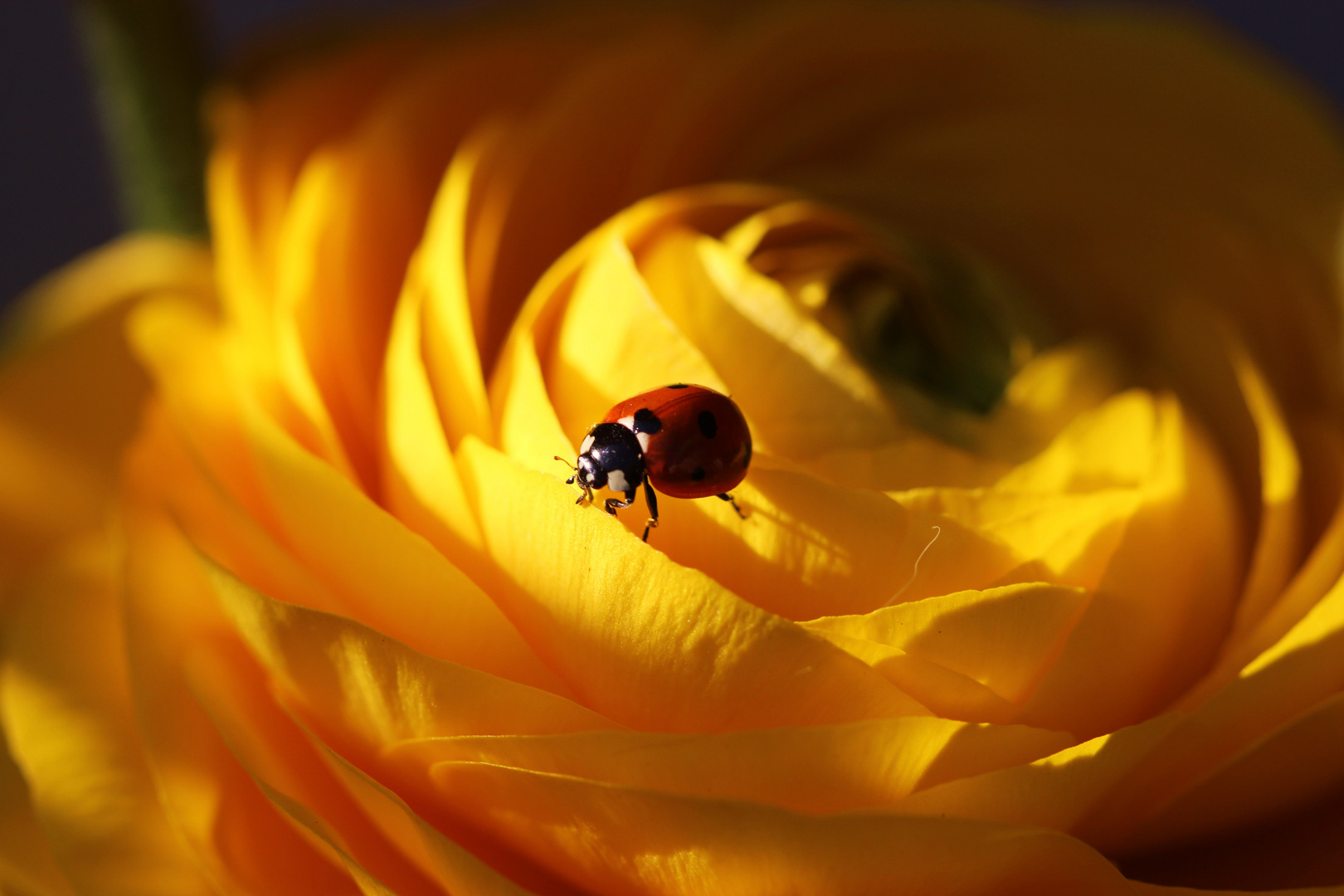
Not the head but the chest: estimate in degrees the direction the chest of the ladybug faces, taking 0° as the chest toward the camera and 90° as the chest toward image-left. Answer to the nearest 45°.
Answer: approximately 45°
